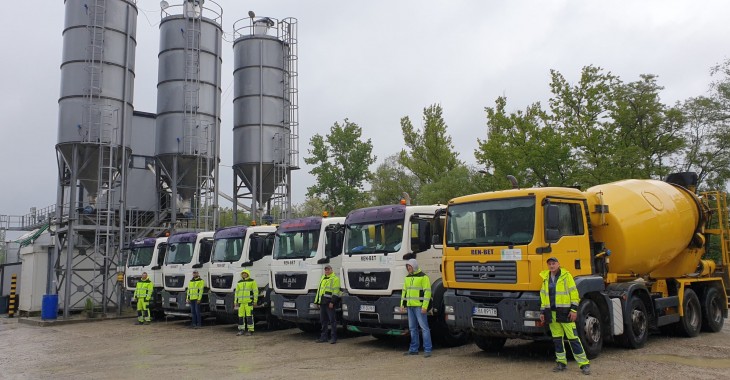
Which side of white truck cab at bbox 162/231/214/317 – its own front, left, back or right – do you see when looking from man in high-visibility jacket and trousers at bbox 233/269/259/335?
left

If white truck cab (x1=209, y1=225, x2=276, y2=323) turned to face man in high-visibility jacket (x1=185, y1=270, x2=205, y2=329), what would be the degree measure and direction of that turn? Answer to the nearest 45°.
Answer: approximately 90° to its right

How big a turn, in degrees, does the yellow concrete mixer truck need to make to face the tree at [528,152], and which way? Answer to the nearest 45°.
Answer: approximately 135° to its right

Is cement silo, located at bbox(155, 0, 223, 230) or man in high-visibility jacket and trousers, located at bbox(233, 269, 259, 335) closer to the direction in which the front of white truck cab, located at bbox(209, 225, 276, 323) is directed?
the man in high-visibility jacket and trousers

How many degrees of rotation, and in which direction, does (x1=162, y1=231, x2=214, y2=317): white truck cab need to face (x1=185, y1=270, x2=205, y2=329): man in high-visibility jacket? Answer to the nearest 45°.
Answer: approximately 45° to its left

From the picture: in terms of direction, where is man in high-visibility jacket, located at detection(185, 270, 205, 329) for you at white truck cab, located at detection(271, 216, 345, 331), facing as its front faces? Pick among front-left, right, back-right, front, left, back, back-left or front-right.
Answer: right

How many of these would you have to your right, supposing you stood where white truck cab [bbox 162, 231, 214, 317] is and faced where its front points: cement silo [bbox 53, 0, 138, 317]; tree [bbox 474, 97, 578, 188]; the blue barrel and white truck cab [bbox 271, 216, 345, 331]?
2

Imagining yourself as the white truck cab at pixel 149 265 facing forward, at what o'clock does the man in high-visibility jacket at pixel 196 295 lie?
The man in high-visibility jacket is roughly at 10 o'clock from the white truck cab.

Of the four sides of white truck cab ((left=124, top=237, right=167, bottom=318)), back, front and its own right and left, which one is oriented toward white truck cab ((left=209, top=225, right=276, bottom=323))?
left

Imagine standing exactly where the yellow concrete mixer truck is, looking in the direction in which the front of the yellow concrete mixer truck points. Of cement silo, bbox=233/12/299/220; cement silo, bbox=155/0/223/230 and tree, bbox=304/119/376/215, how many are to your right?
3

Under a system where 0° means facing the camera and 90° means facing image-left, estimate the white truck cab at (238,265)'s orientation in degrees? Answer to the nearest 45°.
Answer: approximately 45°

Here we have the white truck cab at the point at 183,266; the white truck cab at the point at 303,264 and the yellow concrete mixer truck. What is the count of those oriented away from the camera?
0

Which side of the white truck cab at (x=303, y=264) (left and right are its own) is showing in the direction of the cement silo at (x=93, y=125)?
right
